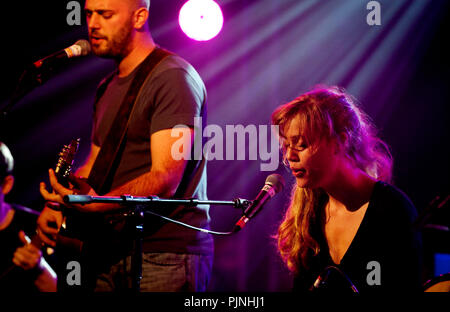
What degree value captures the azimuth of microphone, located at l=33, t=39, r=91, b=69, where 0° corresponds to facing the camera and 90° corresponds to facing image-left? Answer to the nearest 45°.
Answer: approximately 270°

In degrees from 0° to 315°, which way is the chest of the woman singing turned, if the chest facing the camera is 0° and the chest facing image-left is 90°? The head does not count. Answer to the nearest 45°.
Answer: approximately 45°

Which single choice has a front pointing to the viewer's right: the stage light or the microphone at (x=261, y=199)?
the microphone

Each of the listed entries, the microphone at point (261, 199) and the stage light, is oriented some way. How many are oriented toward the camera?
1

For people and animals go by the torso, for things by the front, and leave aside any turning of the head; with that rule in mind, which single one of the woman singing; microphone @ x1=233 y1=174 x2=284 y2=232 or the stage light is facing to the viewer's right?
the microphone

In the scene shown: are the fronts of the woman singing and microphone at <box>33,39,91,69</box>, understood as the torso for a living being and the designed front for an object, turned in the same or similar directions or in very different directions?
very different directions

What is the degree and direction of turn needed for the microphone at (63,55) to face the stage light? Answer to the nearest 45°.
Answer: approximately 45° to its left

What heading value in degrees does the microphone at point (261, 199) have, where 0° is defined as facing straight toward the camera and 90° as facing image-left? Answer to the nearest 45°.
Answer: approximately 270°

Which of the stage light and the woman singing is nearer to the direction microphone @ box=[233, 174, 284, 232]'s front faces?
the woman singing

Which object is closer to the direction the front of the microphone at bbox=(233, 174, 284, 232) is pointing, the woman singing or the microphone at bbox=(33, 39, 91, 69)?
the woman singing

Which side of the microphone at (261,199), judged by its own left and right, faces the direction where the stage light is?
left
